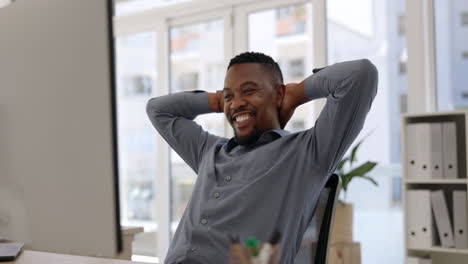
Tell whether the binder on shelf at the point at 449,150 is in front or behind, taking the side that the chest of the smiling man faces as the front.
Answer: behind

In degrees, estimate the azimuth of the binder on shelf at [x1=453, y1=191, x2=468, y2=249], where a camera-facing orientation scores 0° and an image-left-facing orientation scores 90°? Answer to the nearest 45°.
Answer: approximately 0°

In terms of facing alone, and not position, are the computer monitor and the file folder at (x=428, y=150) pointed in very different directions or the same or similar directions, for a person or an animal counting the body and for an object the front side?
very different directions

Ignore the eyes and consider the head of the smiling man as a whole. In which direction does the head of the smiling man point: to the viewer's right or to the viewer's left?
to the viewer's left

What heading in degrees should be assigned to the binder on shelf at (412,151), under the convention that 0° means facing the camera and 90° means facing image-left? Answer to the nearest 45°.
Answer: approximately 0°
